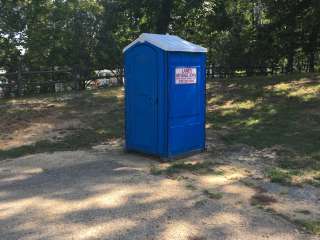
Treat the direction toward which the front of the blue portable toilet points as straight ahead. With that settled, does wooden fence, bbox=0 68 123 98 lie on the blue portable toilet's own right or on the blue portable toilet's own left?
on the blue portable toilet's own right
